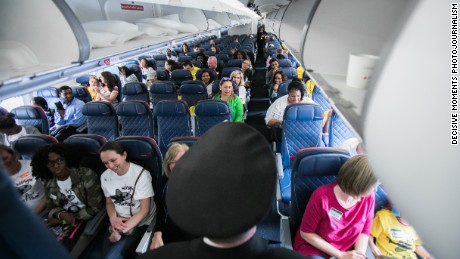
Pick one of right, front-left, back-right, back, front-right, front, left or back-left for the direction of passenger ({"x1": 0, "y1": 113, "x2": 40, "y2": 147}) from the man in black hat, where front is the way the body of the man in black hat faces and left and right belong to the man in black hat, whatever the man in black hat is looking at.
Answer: front-left

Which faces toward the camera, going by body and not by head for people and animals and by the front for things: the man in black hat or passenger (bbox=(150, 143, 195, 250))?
the passenger

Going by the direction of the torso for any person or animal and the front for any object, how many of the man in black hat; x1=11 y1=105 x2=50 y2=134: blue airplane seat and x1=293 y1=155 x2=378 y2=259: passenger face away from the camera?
1

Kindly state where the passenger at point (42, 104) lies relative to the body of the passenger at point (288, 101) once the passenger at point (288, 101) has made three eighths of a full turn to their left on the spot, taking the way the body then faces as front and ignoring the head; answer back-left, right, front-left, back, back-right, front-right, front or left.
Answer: back-left

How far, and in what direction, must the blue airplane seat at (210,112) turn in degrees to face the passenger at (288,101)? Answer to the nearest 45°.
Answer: approximately 90° to its left

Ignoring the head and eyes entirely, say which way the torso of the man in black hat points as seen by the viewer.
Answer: away from the camera

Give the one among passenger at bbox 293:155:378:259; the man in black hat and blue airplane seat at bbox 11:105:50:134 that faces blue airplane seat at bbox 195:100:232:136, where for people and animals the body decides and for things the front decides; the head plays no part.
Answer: the man in black hat

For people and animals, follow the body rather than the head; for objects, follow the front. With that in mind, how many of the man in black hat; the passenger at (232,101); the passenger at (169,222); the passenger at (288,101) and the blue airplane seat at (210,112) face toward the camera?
4

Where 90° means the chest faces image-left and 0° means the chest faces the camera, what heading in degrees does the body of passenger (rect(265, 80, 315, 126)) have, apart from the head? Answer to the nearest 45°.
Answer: approximately 0°

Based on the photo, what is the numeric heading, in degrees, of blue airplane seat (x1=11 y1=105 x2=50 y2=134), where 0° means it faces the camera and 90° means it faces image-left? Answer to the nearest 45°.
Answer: approximately 45°

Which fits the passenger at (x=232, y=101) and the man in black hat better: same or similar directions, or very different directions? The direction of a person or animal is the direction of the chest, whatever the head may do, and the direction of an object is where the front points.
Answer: very different directions

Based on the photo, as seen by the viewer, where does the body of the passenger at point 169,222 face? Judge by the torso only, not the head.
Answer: toward the camera

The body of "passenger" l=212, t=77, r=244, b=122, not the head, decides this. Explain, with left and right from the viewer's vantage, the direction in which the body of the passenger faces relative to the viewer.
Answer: facing the viewer

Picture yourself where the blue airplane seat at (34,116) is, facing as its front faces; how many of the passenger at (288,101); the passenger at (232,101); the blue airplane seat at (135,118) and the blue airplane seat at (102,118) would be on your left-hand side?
4

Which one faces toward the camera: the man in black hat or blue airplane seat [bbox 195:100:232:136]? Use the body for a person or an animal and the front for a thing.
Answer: the blue airplane seat

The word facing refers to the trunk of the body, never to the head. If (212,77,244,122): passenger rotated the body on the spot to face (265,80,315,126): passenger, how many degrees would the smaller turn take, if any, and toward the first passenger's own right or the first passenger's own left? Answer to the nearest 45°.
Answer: approximately 45° to the first passenger's own left

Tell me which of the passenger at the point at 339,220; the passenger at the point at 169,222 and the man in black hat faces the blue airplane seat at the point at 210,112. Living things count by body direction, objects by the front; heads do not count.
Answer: the man in black hat

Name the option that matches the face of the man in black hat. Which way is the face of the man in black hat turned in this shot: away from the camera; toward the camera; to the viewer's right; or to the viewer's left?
away from the camera

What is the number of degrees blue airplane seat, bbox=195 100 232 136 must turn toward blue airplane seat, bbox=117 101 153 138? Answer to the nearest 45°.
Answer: approximately 90° to its right

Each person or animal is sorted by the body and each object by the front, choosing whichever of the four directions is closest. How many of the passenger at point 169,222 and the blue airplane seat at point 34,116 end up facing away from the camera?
0

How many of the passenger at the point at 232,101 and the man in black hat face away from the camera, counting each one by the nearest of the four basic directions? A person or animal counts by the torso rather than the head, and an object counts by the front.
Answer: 1

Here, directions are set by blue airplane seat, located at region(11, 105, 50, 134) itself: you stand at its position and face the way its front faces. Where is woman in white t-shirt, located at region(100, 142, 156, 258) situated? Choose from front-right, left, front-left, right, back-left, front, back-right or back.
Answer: front-left
